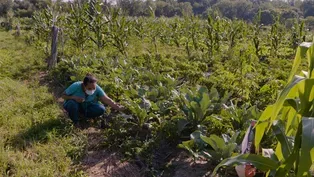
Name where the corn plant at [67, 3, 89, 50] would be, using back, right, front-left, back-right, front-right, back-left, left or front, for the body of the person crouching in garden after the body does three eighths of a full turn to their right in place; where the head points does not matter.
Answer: right

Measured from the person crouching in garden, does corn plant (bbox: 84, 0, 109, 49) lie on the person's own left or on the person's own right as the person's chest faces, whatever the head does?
on the person's own left

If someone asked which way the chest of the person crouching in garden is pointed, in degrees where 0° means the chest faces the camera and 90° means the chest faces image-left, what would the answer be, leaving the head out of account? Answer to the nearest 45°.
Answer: approximately 315°

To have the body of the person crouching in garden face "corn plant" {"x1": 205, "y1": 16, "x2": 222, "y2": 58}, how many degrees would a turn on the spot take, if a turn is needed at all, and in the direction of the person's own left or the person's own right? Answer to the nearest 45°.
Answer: approximately 90° to the person's own left

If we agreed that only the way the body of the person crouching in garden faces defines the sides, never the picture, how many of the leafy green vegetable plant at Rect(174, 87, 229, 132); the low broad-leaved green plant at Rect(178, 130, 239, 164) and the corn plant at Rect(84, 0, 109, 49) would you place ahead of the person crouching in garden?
2

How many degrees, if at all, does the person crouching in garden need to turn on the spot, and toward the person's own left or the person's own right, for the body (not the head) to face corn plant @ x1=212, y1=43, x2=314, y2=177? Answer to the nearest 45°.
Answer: approximately 45° to the person's own right

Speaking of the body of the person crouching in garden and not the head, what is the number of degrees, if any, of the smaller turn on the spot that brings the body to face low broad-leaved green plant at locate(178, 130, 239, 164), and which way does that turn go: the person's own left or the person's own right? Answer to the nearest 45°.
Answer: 0° — they already face it

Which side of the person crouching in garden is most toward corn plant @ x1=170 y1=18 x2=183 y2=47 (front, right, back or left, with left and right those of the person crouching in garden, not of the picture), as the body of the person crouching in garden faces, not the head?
left

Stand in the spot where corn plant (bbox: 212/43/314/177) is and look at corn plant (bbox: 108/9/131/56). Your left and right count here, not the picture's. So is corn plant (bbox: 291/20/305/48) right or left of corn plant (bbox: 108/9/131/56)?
right

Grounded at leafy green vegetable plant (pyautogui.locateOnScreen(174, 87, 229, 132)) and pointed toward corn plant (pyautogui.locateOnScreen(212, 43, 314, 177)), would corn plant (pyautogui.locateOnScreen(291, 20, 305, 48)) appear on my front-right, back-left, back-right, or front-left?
back-left

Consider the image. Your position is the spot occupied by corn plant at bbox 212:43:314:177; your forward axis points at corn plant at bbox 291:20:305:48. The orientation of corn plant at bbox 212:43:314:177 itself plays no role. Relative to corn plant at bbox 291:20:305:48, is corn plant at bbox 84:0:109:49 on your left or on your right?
left
